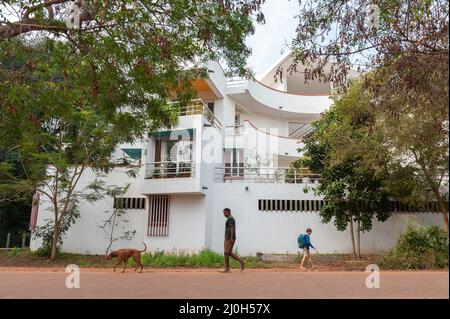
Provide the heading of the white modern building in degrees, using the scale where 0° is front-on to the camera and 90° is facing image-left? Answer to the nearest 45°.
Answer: approximately 0°

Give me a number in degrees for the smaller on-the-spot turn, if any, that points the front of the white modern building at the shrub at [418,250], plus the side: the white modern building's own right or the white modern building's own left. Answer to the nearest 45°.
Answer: approximately 45° to the white modern building's own left

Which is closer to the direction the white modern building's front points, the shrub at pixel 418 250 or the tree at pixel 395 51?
the tree

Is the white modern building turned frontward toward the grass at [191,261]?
yes
